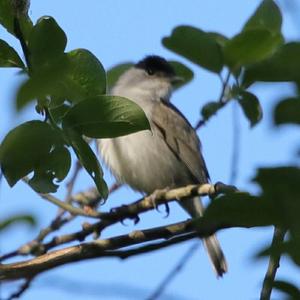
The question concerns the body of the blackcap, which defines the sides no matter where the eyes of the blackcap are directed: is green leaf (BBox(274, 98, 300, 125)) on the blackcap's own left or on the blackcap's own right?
on the blackcap's own left

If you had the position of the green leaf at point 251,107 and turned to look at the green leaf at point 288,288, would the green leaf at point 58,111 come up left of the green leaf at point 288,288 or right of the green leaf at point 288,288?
right

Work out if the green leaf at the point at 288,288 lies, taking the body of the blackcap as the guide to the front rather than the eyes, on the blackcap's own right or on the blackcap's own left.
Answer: on the blackcap's own left

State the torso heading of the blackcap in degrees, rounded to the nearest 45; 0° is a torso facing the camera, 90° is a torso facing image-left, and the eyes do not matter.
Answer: approximately 45°
